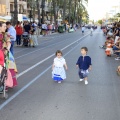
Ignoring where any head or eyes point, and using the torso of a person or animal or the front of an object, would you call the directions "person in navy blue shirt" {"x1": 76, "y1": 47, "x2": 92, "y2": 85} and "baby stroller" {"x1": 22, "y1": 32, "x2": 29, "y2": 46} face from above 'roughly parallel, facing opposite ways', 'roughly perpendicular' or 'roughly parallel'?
roughly parallel

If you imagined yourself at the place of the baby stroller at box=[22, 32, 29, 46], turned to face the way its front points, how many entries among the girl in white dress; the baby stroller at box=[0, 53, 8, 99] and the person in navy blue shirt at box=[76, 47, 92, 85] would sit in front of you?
3

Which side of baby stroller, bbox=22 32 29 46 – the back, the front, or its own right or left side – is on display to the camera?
front

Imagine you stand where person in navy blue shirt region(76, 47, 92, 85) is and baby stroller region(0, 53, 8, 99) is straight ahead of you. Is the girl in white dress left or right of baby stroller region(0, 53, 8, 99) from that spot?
right

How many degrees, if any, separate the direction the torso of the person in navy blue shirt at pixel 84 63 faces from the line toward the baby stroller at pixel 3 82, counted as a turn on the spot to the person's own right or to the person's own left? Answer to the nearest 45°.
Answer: approximately 45° to the person's own right

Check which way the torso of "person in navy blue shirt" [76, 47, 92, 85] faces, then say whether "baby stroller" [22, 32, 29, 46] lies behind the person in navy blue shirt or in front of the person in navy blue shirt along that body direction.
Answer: behind

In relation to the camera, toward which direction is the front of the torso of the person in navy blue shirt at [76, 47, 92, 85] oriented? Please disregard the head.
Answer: toward the camera

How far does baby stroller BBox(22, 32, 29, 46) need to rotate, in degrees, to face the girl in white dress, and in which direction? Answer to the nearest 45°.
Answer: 0° — it already faces them

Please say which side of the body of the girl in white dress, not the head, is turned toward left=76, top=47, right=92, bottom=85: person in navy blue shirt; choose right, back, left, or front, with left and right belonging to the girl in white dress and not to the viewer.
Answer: left

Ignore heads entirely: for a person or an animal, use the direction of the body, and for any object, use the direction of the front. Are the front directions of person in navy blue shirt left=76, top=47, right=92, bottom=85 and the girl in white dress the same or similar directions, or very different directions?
same or similar directions

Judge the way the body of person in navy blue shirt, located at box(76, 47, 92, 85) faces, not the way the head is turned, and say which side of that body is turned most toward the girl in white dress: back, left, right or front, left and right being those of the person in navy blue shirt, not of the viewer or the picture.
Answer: right

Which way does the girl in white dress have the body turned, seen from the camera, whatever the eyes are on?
toward the camera
